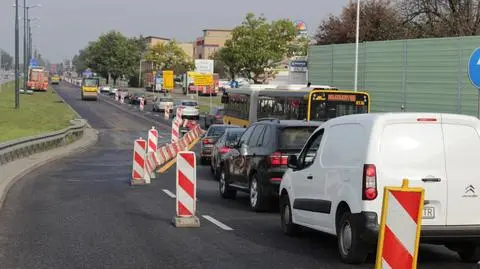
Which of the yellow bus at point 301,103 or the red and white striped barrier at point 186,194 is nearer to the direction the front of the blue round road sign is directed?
the red and white striped barrier

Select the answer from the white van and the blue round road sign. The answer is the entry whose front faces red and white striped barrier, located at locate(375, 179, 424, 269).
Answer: the blue round road sign

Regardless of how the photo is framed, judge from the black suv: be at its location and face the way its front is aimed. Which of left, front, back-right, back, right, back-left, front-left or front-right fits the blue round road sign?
back-right

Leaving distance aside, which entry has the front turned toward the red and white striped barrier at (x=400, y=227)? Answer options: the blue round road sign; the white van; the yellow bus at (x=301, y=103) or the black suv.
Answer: the blue round road sign

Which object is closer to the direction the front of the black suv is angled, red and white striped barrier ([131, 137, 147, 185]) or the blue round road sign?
the red and white striped barrier

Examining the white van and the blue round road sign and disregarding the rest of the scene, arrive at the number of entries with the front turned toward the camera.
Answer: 1

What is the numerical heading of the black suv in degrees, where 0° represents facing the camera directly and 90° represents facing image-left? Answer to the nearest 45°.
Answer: approximately 135°
